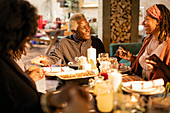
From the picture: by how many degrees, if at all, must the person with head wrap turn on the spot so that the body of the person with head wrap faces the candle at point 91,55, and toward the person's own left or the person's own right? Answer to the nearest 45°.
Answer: approximately 45° to the person's own right

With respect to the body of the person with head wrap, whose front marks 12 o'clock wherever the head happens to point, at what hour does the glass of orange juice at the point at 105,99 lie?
The glass of orange juice is roughly at 11 o'clock from the person with head wrap.

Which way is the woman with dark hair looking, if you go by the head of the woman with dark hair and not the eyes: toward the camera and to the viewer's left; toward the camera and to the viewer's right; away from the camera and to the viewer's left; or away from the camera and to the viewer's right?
away from the camera and to the viewer's right

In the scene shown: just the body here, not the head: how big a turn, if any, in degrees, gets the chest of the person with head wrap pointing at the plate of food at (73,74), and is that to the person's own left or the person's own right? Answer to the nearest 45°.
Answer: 0° — they already face it

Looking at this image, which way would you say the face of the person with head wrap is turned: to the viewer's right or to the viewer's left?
to the viewer's left

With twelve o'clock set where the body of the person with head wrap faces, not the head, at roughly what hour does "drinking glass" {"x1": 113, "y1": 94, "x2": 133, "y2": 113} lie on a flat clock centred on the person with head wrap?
The drinking glass is roughly at 11 o'clock from the person with head wrap.

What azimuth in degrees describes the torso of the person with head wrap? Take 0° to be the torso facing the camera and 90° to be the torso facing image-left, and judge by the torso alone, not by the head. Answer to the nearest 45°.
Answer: approximately 45°
